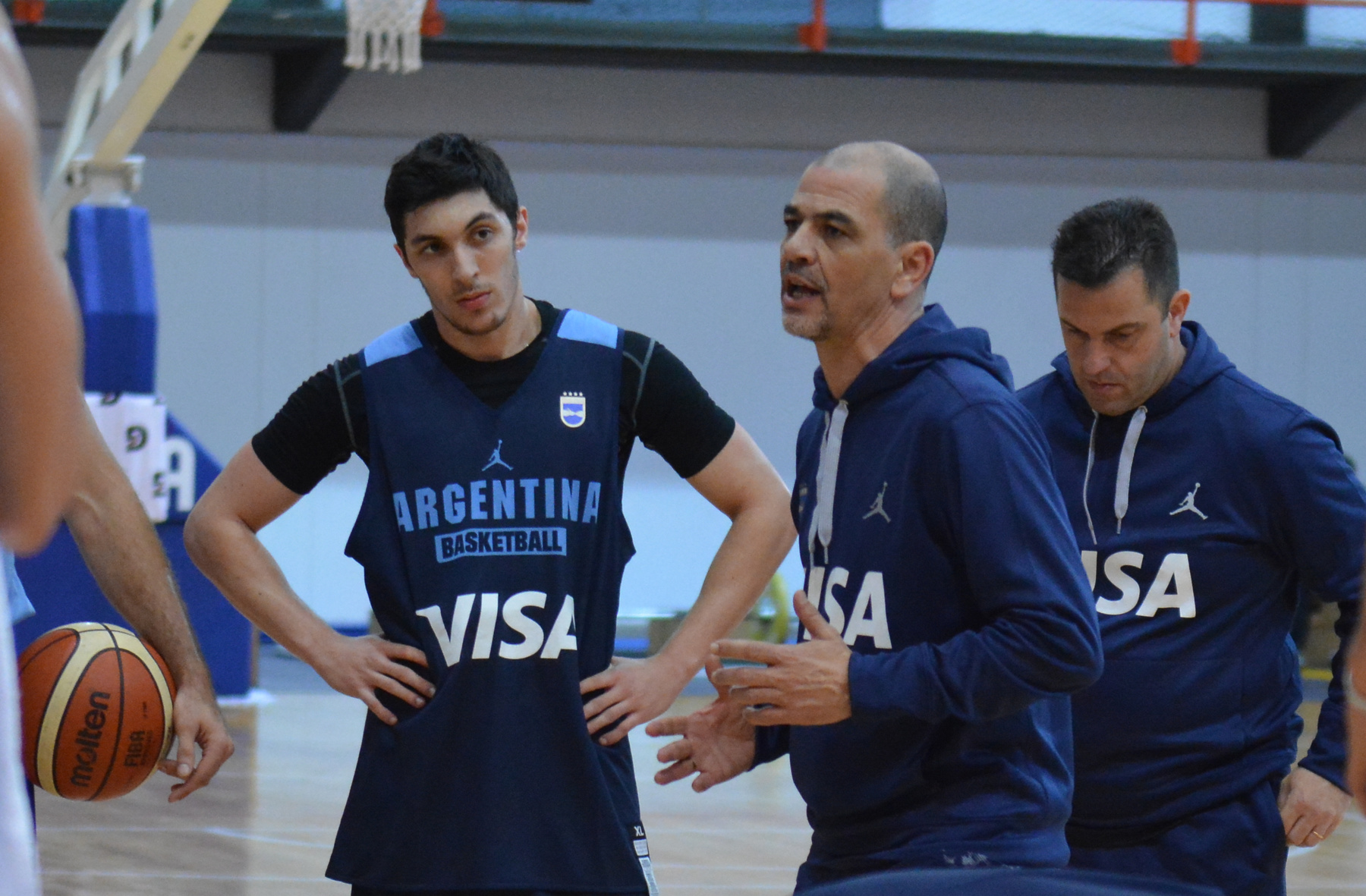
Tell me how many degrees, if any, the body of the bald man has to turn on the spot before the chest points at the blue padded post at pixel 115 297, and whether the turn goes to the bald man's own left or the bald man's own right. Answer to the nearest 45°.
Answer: approximately 90° to the bald man's own right

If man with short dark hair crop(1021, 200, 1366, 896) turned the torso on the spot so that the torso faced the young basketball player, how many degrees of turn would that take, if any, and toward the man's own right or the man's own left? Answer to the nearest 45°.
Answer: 0° — they already face them

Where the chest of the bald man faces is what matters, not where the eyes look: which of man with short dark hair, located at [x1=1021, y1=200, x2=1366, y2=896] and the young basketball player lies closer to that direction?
the young basketball player

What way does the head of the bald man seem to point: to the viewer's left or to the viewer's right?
to the viewer's left

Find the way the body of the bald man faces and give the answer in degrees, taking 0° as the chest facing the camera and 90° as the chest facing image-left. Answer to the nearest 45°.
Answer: approximately 45°

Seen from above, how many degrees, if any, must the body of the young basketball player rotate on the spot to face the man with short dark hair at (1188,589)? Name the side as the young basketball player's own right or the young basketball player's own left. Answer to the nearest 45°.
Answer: approximately 90° to the young basketball player's own left

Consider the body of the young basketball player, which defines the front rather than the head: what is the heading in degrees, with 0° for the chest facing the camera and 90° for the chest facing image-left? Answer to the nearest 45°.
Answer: approximately 0°
